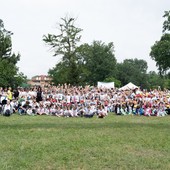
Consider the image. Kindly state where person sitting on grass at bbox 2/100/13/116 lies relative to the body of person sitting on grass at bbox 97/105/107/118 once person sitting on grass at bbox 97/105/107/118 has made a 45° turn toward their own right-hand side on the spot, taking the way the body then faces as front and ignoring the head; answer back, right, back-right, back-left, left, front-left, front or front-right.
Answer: front-right

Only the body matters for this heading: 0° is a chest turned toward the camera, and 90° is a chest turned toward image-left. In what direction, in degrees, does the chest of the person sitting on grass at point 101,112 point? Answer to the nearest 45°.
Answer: approximately 0°
